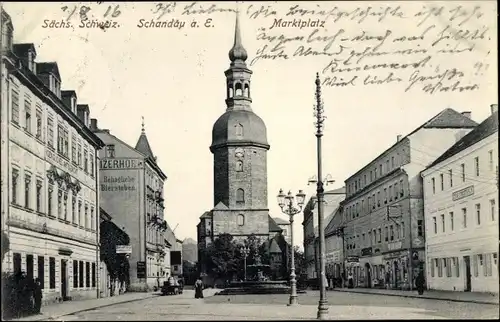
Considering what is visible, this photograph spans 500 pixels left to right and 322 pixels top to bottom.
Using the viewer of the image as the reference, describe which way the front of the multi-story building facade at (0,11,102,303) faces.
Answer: facing the viewer and to the right of the viewer

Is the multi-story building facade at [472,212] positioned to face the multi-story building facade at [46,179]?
yes

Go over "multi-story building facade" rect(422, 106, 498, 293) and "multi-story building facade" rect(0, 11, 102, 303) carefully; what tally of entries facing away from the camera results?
0

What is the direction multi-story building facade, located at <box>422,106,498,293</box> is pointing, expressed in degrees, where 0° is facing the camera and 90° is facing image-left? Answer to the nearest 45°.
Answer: approximately 45°

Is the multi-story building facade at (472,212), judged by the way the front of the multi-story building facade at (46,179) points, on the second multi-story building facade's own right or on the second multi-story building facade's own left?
on the second multi-story building facade's own left
